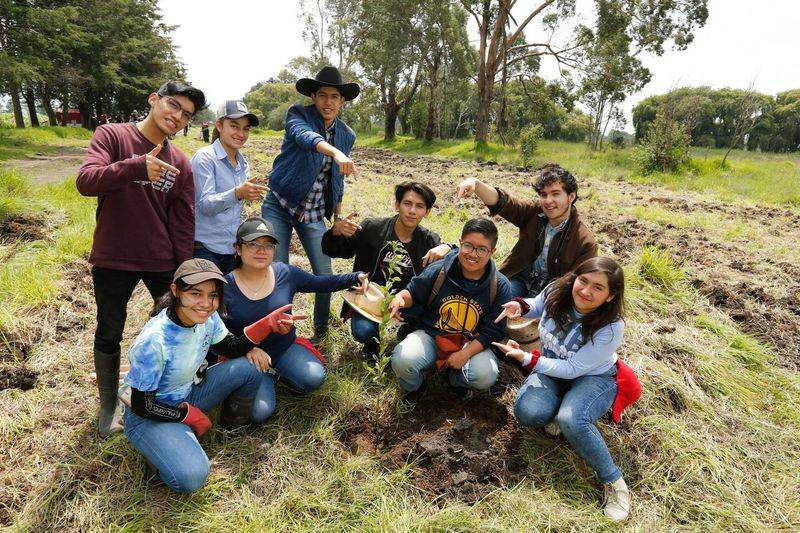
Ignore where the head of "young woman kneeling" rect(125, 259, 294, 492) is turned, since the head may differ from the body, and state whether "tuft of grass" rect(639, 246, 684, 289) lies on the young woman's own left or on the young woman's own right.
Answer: on the young woman's own left

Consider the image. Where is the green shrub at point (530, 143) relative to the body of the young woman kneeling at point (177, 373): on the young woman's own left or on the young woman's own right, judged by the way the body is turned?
on the young woman's own left

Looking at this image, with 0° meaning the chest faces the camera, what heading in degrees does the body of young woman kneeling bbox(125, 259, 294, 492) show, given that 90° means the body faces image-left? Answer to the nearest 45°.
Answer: approximately 315°

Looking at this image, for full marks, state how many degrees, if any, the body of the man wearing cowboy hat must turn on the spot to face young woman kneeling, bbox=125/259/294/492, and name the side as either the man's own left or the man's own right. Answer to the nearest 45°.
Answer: approximately 90° to the man's own right

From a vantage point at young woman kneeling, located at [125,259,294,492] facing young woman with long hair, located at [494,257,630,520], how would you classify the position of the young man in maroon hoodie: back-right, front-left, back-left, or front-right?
back-left

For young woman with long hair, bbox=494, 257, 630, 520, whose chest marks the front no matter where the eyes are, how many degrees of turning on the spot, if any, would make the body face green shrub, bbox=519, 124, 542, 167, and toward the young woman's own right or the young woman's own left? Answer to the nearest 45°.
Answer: approximately 135° to the young woman's own right
